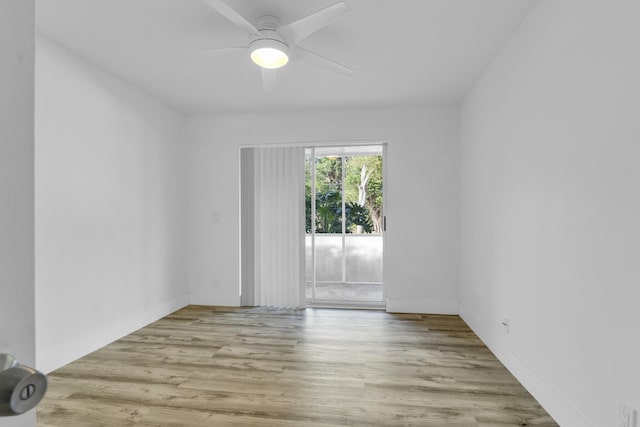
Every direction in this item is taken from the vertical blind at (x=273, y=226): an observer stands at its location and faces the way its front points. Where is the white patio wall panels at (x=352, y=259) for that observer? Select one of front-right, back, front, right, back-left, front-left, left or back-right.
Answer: back-left

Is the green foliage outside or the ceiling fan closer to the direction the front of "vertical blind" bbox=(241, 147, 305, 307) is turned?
the ceiling fan

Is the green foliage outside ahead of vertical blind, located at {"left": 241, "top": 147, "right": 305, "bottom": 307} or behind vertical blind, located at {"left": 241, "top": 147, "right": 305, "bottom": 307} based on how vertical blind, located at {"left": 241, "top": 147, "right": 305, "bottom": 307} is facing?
behind

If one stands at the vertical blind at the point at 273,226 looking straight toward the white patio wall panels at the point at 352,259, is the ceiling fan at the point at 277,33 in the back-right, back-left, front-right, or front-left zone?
back-right

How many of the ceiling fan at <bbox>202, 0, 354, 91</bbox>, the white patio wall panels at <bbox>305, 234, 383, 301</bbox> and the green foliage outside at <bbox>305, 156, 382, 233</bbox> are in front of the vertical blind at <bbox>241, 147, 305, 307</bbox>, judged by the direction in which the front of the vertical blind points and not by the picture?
1

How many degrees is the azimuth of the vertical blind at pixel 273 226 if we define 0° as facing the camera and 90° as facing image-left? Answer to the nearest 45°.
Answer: approximately 0°

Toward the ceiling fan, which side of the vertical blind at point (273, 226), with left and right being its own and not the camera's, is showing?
front

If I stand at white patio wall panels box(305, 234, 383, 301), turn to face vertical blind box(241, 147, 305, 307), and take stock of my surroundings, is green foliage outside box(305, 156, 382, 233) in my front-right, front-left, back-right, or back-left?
back-right

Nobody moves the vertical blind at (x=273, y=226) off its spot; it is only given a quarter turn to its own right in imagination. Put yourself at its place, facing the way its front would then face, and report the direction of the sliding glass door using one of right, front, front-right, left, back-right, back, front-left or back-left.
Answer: back-right

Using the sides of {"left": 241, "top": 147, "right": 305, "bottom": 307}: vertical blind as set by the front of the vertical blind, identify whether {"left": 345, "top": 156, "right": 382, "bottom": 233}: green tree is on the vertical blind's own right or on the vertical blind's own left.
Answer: on the vertical blind's own left
